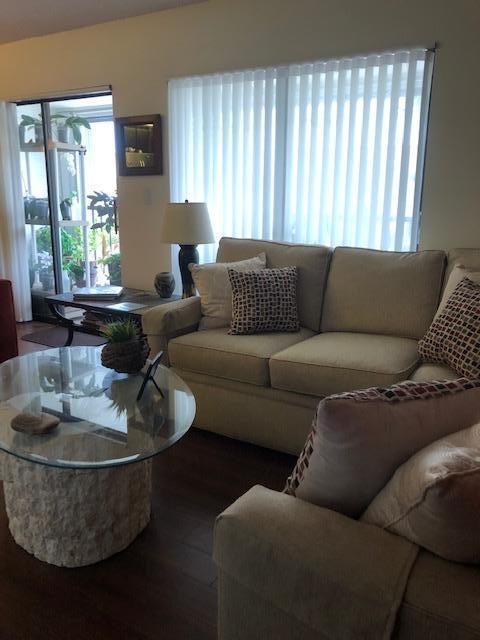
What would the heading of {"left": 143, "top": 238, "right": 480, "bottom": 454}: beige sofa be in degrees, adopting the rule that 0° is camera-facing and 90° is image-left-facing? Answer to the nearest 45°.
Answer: approximately 45°

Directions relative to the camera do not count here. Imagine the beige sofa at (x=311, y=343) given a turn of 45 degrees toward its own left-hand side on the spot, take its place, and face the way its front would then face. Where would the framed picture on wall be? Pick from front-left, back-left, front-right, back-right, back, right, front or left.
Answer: back-right

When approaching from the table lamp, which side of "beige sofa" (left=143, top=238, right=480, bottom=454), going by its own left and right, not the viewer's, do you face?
right

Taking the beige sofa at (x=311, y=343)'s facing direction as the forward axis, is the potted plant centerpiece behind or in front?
in front

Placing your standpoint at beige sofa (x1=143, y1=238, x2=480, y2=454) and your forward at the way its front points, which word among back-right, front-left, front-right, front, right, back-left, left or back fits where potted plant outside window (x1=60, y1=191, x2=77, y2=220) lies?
right

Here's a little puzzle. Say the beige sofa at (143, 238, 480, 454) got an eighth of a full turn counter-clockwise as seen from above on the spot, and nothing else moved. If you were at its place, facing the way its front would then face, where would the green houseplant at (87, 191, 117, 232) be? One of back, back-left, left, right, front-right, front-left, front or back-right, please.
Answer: back-right

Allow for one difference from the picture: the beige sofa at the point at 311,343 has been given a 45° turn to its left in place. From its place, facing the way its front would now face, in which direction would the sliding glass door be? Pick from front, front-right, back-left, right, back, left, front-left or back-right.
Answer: back-right

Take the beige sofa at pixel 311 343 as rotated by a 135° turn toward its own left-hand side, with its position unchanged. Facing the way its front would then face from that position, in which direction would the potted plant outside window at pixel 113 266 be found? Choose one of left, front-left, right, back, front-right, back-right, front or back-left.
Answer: back-left

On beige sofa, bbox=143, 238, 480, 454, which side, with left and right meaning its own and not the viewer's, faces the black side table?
right

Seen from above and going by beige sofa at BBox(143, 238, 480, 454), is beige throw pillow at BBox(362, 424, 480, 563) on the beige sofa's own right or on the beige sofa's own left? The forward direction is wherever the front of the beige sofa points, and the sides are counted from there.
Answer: on the beige sofa's own left

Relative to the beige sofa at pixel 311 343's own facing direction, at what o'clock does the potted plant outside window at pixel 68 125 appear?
The potted plant outside window is roughly at 3 o'clock from the beige sofa.

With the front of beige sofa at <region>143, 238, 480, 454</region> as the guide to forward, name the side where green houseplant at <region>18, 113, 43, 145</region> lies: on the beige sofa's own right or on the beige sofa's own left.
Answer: on the beige sofa's own right
